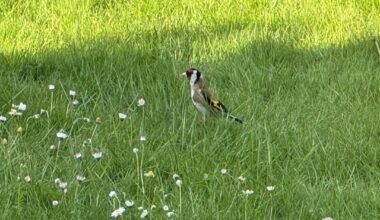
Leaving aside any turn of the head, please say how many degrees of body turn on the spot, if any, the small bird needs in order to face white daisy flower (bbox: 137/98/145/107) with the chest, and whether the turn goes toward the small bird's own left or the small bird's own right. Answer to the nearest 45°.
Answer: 0° — it already faces it

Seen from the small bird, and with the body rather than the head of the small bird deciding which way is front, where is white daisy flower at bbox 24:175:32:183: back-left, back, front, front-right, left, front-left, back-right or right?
front-left

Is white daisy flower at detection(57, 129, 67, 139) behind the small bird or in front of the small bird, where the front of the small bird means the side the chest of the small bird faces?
in front

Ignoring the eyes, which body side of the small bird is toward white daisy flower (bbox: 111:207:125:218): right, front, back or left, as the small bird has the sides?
left

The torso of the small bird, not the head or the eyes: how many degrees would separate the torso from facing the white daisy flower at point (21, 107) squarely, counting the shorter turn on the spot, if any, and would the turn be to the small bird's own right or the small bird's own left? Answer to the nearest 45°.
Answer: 0° — it already faces it

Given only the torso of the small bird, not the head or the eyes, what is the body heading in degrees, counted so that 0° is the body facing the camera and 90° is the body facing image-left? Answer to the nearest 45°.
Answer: approximately 90°
